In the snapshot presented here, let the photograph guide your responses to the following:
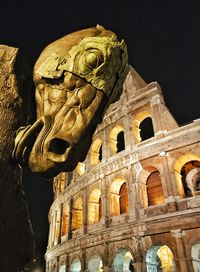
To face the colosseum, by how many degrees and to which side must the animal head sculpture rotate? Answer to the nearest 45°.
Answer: approximately 135° to its right

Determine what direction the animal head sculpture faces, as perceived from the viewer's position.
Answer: facing the viewer and to the left of the viewer
